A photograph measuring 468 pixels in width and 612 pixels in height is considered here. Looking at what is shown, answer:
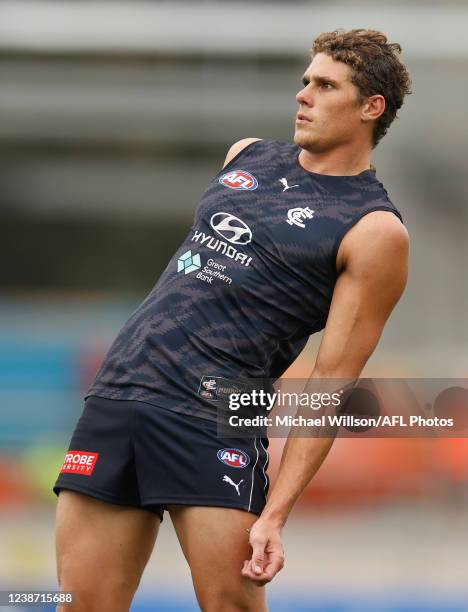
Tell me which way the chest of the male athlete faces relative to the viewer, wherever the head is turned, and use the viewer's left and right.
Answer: facing the viewer and to the left of the viewer
